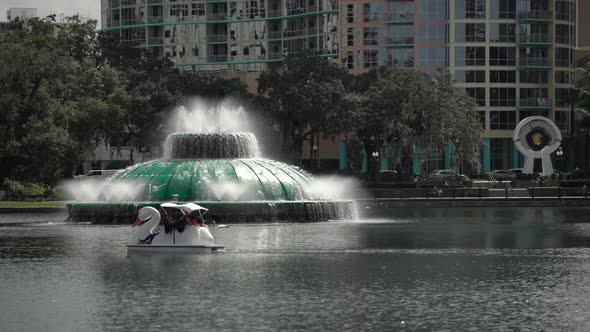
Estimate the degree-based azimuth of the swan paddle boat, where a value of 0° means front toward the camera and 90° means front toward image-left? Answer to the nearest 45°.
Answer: approximately 90°
